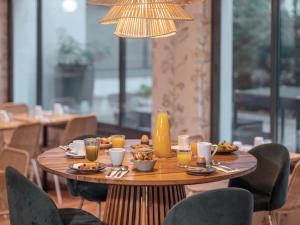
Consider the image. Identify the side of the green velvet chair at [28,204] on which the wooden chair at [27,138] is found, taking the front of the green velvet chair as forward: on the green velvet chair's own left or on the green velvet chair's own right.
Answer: on the green velvet chair's own left

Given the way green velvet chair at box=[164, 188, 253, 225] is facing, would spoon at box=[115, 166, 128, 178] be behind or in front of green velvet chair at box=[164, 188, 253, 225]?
in front

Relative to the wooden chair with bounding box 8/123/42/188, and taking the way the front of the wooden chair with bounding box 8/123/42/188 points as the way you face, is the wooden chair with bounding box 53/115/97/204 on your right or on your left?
on your right

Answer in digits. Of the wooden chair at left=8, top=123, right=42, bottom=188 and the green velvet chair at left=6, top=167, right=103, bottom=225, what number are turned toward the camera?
0

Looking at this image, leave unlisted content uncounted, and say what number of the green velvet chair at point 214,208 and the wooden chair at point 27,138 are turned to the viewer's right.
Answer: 0

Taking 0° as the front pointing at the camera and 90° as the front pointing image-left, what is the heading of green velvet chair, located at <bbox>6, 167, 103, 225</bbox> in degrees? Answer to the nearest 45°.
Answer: approximately 225°

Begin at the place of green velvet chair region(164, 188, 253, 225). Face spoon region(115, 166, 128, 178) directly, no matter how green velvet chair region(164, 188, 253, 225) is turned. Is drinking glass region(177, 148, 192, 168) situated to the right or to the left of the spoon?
right

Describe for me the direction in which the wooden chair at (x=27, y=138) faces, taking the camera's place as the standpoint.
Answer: facing away from the viewer and to the left of the viewer

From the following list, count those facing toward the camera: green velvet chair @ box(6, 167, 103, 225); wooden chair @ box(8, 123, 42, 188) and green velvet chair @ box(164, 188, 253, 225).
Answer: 0

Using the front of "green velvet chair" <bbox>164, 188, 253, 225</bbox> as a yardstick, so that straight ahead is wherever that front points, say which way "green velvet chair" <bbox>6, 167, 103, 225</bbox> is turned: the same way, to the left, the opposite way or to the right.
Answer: to the right

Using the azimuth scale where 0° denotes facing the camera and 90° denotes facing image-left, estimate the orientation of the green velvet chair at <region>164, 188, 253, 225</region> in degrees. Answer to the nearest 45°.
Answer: approximately 135°
